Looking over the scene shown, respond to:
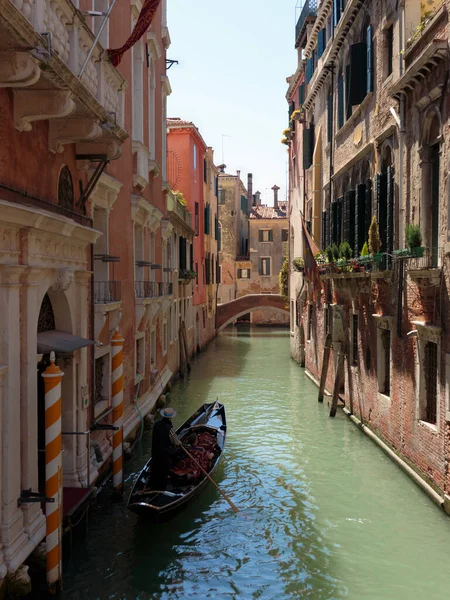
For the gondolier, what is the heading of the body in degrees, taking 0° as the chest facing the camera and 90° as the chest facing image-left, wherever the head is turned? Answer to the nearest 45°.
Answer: approximately 225°

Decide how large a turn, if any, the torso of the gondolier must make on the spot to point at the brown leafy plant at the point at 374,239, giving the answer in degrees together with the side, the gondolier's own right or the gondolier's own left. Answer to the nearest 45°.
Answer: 0° — they already face it

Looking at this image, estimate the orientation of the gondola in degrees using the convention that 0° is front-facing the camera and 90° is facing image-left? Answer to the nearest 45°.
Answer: approximately 225°

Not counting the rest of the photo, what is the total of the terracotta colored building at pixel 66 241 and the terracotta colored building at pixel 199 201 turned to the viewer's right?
2

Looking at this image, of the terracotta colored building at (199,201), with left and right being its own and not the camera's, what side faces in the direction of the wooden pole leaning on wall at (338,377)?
right

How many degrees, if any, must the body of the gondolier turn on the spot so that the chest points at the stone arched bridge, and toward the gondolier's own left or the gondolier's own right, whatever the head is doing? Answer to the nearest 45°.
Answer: approximately 45° to the gondolier's own left

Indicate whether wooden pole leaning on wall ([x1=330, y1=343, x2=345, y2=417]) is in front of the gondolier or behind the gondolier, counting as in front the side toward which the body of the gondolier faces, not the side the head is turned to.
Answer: in front

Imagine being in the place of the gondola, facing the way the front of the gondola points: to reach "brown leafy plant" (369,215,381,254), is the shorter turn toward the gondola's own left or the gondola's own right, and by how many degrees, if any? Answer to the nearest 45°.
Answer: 0° — it already faces it

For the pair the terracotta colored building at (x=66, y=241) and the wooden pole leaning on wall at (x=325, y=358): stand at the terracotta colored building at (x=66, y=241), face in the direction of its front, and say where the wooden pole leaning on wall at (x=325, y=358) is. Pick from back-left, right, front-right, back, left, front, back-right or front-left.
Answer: front-left

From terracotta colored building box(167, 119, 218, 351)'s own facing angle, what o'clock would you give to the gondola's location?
The gondola is roughly at 3 o'clock from the terracotta colored building.

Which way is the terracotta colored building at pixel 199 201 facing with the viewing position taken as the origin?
facing to the right of the viewer

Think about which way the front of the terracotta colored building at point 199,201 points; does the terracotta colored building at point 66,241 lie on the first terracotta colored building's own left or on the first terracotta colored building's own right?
on the first terracotta colored building's own right

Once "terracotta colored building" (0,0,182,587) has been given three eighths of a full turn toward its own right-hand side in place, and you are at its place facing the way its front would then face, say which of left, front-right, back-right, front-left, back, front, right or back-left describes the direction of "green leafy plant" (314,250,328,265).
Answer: back

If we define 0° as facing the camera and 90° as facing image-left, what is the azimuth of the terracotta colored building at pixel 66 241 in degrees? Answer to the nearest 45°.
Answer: approximately 270°
